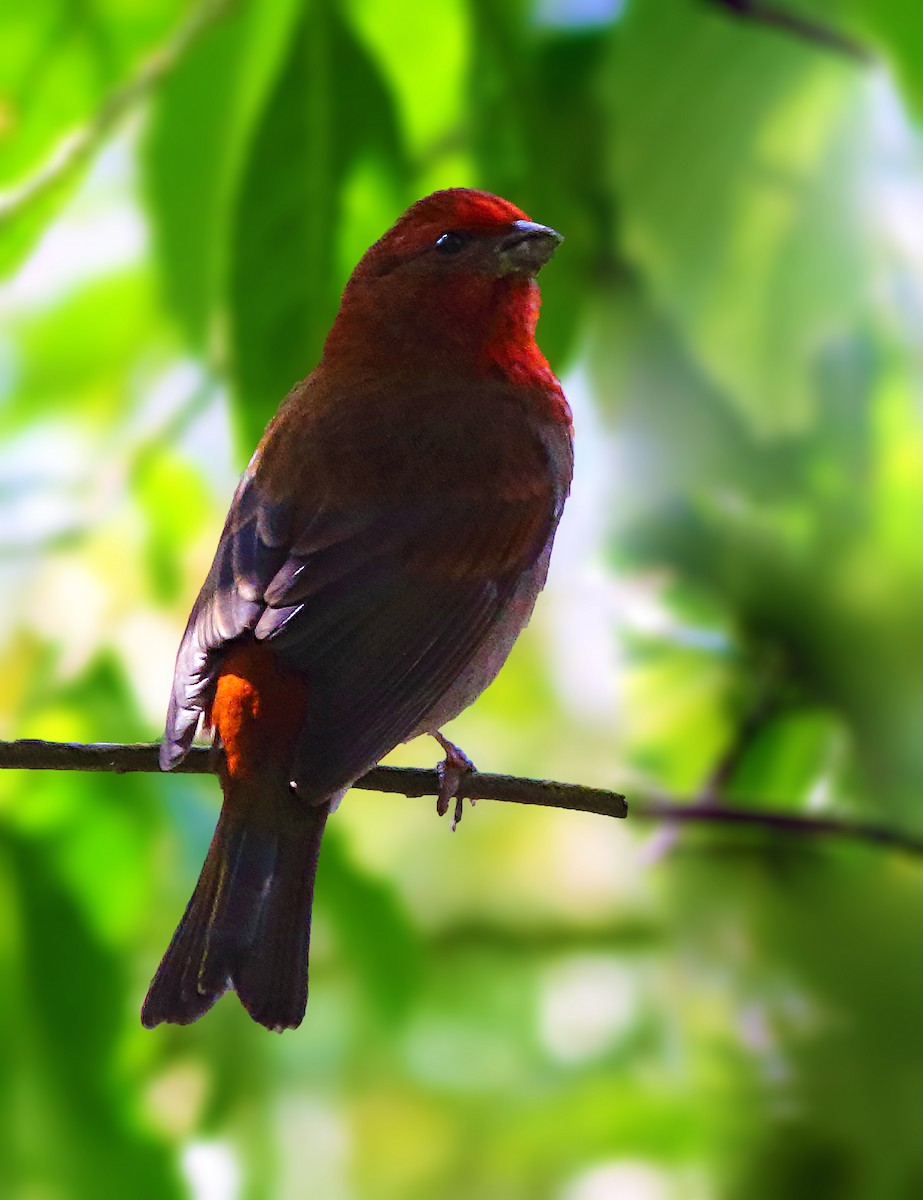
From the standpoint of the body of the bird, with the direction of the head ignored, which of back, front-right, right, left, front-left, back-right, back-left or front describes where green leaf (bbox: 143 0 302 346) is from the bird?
front-left

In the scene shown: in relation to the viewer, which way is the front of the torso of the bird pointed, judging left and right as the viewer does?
facing away from the viewer and to the right of the viewer

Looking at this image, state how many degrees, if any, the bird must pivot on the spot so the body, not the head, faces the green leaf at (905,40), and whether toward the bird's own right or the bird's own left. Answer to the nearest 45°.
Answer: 0° — it already faces it

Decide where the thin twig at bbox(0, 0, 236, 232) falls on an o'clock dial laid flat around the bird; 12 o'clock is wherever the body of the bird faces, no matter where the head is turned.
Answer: The thin twig is roughly at 10 o'clock from the bird.

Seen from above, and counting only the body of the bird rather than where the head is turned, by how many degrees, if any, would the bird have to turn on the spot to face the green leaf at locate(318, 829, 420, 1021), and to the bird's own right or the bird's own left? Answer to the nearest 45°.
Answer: approximately 45° to the bird's own left

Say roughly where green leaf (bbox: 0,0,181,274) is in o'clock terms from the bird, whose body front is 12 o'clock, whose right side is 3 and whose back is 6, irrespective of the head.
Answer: The green leaf is roughly at 10 o'clock from the bird.

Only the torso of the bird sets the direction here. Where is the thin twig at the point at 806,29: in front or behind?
in front
